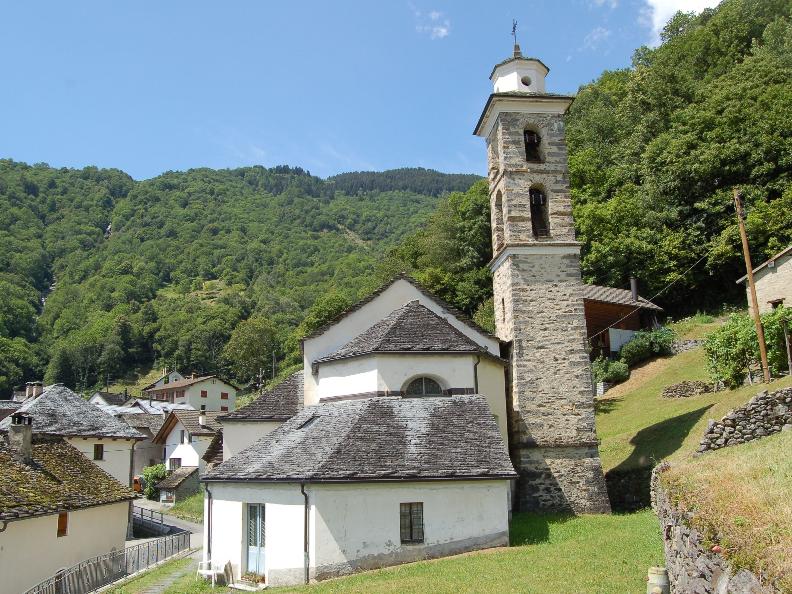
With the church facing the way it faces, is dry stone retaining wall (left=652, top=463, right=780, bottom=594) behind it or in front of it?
behind

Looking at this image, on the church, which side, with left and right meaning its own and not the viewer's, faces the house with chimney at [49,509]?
left

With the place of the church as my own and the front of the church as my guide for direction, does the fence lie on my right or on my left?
on my left

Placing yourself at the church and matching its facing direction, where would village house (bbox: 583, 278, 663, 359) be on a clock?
The village house is roughly at 1 o'clock from the church.

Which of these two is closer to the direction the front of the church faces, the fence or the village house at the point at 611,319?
the village house

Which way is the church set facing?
away from the camera

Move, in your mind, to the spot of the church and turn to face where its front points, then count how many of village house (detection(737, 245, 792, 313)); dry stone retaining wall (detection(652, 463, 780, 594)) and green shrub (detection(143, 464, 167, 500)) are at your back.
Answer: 1

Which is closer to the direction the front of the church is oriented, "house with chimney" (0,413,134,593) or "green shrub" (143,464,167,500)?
the green shrub

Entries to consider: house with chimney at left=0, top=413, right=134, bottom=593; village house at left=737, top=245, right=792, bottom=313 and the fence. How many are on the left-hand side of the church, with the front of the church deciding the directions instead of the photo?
2

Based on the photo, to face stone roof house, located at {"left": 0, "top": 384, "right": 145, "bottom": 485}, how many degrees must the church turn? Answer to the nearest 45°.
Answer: approximately 45° to its left

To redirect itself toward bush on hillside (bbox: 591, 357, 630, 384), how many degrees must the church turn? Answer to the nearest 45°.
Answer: approximately 45° to its right

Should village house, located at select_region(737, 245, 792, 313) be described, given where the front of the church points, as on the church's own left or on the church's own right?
on the church's own right
